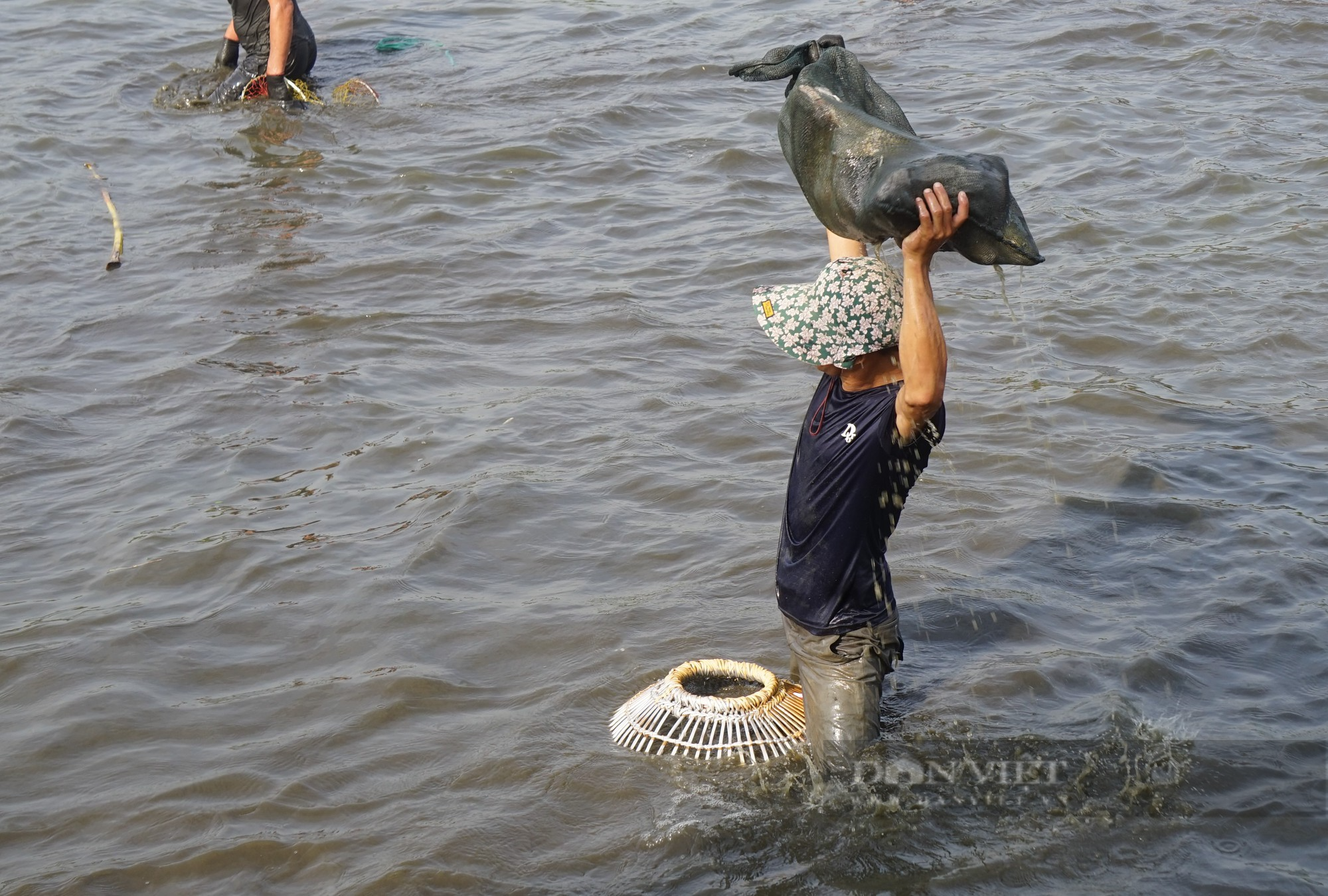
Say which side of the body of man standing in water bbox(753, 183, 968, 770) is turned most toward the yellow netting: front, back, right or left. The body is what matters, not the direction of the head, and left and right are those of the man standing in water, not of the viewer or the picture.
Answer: right

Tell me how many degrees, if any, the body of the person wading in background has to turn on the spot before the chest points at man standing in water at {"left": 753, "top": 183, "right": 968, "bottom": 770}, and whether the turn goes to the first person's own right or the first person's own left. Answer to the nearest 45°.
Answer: approximately 45° to the first person's own left

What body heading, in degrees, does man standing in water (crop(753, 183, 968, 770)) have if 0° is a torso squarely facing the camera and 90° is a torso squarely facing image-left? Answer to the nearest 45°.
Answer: approximately 45°

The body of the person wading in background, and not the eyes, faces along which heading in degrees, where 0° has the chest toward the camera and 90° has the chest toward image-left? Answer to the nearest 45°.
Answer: approximately 45°

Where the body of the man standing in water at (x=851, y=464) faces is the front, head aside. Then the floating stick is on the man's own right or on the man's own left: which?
on the man's own right
